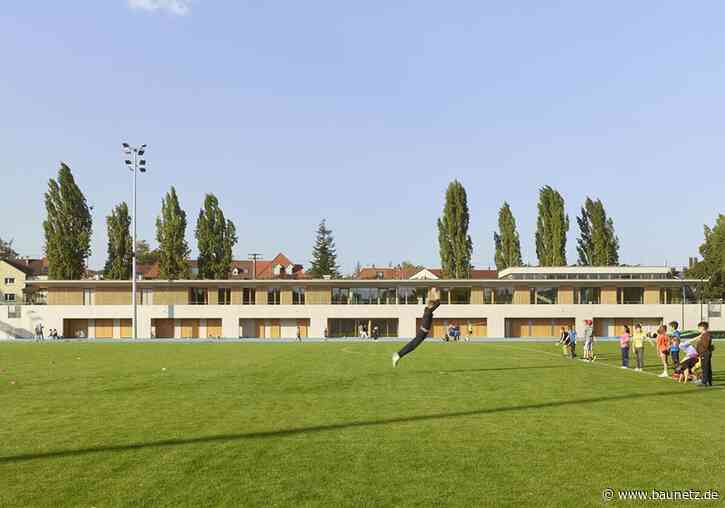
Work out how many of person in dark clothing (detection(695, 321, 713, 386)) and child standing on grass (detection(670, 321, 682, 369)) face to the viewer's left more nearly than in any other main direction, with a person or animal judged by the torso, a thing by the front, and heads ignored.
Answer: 2

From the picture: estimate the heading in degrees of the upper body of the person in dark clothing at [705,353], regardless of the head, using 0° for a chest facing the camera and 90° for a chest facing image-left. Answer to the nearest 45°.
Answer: approximately 90°

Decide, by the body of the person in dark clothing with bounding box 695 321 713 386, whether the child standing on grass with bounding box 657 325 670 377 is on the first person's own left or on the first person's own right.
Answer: on the first person's own right

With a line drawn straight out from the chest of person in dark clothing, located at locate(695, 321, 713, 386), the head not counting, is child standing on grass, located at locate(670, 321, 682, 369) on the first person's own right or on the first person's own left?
on the first person's own right

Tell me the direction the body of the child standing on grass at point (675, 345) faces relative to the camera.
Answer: to the viewer's left

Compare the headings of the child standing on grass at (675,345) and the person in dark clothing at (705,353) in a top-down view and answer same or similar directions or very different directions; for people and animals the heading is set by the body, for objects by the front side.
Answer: same or similar directions
